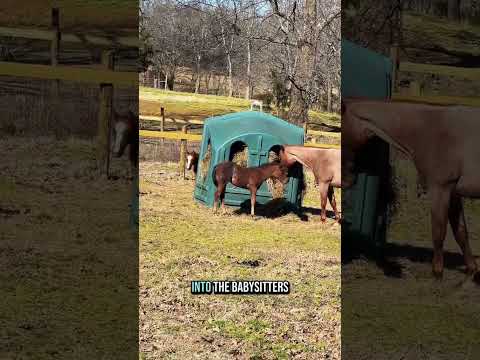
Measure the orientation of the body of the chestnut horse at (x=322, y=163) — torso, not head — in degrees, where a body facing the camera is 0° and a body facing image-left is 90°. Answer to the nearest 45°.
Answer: approximately 90°

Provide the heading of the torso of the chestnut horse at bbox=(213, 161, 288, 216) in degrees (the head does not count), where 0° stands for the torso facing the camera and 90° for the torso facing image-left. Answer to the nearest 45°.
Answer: approximately 270°
